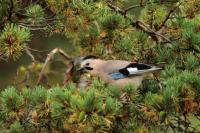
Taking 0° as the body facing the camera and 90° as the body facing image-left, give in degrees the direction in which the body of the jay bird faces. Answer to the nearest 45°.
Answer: approximately 90°
